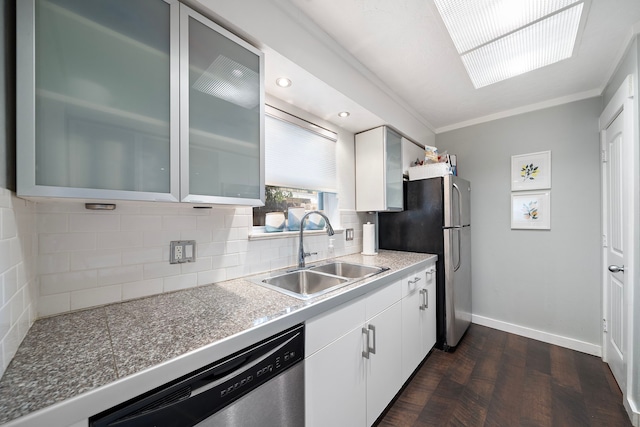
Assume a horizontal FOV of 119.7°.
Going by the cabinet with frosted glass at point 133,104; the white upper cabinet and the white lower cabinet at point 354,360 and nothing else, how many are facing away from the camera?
0

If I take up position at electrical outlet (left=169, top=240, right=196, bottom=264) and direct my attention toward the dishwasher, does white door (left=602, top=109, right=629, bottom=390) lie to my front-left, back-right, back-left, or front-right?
front-left

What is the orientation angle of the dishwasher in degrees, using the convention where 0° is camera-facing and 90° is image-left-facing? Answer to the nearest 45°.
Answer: approximately 315°

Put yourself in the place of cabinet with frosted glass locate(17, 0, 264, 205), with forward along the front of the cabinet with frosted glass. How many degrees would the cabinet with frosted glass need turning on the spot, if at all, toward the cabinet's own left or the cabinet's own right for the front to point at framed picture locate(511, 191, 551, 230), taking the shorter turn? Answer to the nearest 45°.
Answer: approximately 45° to the cabinet's own left

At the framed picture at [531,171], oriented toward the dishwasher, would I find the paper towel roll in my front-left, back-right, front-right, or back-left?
front-right

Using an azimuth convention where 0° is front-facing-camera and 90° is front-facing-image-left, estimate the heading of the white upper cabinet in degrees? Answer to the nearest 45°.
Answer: approximately 315°

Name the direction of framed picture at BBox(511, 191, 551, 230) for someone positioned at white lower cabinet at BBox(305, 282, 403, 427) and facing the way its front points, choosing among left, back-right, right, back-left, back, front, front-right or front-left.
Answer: left

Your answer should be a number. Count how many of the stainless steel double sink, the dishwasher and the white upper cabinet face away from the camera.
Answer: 0

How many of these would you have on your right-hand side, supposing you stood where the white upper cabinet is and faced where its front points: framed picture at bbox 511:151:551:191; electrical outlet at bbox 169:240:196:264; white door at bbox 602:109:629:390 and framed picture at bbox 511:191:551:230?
1

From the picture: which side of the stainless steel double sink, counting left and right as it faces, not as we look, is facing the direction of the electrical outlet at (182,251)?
right

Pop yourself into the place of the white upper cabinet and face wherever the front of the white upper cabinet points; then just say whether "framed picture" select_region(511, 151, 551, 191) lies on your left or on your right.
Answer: on your left

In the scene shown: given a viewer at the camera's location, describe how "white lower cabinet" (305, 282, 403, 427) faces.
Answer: facing the viewer and to the right of the viewer

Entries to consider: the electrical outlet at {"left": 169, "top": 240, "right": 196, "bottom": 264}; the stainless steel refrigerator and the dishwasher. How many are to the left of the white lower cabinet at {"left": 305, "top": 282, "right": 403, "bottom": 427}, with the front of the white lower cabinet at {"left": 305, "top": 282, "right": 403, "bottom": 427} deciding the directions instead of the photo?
1

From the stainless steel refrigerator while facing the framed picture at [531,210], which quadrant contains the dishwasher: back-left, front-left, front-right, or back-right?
back-right
